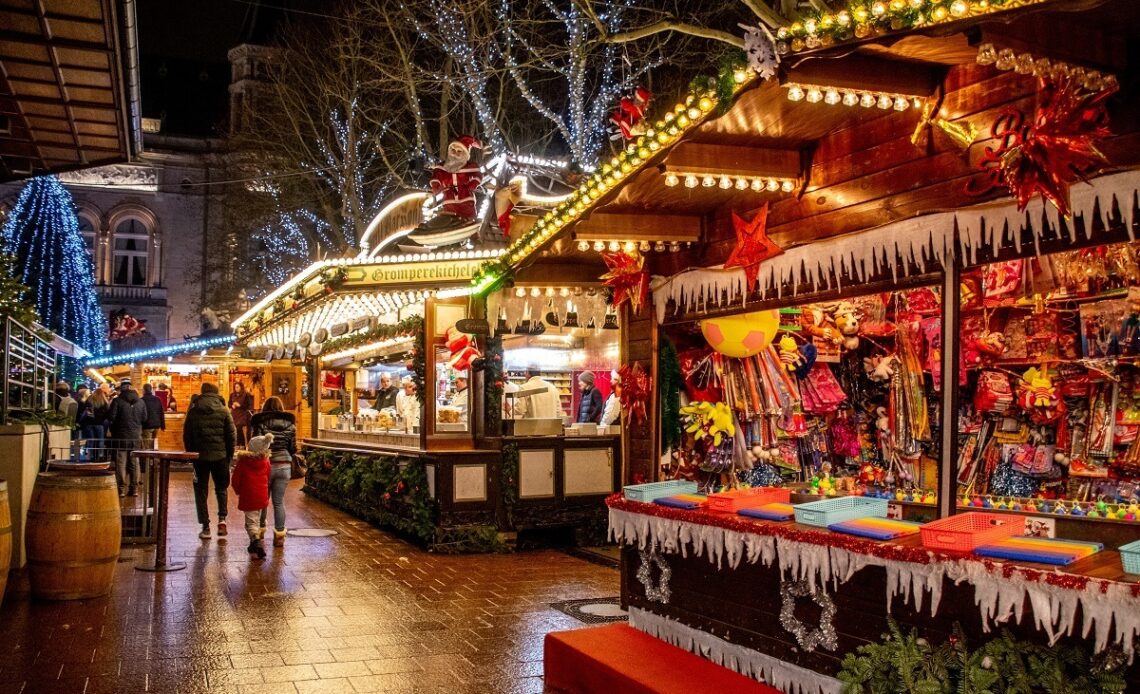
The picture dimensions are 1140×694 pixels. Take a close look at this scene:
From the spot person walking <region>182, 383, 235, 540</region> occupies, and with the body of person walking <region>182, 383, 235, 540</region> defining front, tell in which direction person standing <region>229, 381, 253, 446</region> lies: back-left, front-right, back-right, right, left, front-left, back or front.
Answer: front

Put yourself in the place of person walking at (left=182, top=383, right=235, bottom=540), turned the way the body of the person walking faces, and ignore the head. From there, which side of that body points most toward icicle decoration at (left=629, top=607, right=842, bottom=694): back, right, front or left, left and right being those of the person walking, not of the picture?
back

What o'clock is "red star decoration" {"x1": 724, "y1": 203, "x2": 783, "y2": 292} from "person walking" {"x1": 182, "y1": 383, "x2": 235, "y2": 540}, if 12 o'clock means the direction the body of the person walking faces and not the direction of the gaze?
The red star decoration is roughly at 5 o'clock from the person walking.

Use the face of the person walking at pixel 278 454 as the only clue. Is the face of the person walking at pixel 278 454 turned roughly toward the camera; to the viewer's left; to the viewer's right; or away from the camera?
away from the camera

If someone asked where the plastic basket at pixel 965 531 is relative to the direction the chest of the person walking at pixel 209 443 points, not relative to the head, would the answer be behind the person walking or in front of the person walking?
behind

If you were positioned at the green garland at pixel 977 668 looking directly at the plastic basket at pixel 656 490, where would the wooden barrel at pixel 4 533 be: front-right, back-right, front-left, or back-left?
front-left

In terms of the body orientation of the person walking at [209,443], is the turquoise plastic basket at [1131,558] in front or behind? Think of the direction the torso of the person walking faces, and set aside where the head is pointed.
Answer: behind

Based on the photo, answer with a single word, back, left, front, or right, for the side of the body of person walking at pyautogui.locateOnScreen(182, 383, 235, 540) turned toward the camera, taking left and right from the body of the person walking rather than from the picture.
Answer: back

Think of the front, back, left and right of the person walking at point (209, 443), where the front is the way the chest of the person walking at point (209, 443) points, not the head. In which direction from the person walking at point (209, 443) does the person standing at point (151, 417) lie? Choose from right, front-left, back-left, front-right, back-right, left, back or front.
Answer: front

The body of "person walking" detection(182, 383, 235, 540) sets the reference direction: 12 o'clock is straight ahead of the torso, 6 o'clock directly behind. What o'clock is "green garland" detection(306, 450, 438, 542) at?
The green garland is roughly at 3 o'clock from the person walking.

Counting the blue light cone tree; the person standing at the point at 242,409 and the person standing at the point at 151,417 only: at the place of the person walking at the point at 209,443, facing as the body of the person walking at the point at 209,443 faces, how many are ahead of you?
3

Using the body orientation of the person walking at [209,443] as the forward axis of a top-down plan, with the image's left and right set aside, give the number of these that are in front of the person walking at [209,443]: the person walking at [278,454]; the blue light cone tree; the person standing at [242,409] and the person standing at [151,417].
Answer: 3

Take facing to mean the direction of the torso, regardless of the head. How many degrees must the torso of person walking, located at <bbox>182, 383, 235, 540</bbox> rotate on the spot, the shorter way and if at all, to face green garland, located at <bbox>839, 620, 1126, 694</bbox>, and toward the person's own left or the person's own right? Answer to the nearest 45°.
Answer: approximately 180°

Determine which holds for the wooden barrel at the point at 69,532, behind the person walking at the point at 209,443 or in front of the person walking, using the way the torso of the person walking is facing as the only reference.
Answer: behind

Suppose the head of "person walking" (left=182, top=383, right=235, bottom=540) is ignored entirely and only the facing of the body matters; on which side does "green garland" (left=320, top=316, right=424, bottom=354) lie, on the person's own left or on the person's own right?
on the person's own right
